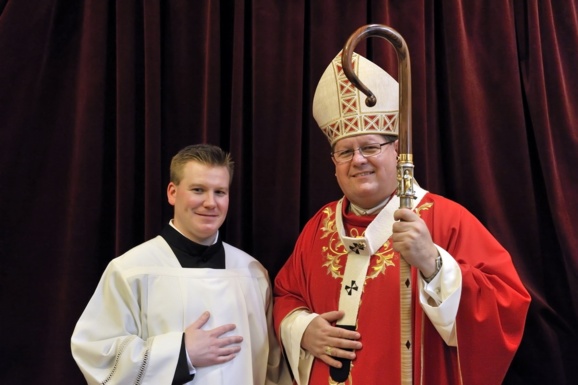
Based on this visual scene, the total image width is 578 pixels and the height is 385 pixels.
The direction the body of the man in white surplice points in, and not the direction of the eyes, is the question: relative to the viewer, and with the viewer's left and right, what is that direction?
facing the viewer and to the right of the viewer
